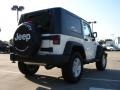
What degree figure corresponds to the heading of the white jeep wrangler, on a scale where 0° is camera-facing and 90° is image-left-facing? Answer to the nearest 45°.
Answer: approximately 225°
